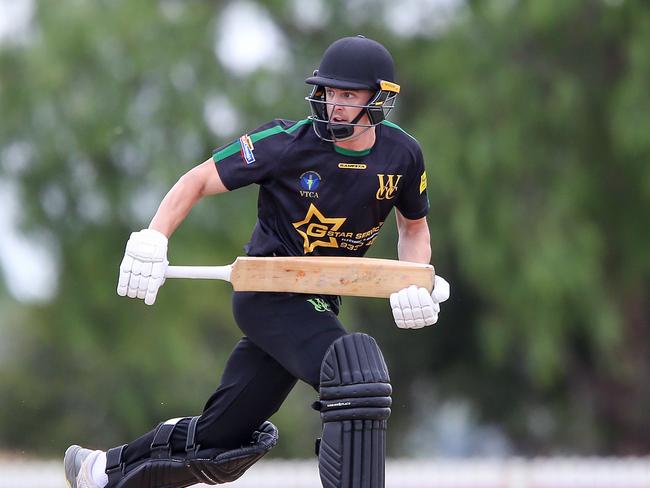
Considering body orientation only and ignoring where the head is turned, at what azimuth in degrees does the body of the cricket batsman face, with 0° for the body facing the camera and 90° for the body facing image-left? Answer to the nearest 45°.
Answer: approximately 315°
